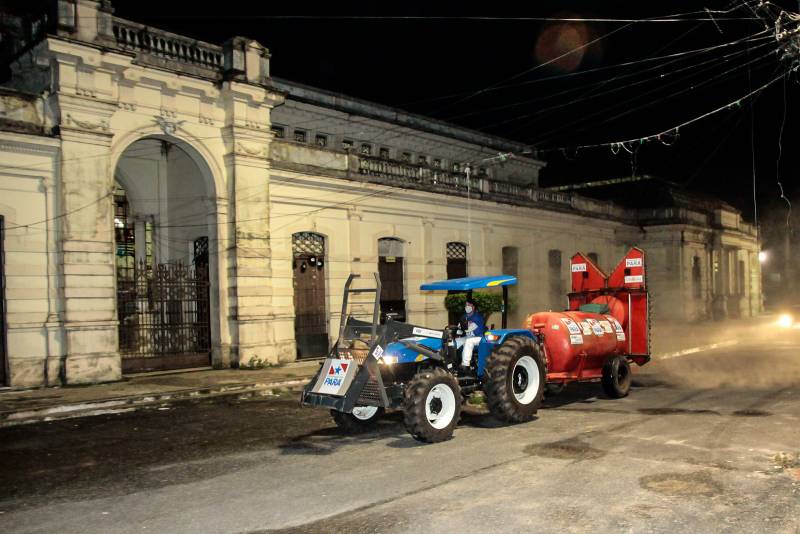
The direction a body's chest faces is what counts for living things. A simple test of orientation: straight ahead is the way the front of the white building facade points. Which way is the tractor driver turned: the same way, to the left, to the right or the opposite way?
to the right

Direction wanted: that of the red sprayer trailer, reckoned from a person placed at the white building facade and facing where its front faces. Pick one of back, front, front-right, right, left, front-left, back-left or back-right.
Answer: front

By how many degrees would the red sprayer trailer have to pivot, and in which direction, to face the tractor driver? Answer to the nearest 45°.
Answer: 0° — it already faces them

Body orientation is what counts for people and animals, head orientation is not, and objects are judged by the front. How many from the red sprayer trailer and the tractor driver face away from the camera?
0

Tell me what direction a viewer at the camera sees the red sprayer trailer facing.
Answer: facing the viewer and to the left of the viewer

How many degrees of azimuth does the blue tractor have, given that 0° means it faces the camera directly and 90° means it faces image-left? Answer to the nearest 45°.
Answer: approximately 45°

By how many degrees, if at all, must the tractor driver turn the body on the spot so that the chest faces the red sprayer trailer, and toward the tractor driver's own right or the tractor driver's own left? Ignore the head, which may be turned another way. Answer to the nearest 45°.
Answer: approximately 180°

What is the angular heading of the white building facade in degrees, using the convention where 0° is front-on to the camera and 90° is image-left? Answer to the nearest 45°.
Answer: approximately 315°

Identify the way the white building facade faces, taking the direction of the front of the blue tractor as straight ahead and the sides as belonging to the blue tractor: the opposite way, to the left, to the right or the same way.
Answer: to the left

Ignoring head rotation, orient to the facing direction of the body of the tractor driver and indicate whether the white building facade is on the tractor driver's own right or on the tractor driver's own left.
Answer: on the tractor driver's own right

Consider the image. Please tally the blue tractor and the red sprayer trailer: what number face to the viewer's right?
0

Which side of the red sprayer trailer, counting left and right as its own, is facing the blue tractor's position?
front

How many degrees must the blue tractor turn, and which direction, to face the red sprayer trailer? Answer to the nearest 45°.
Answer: approximately 180°
